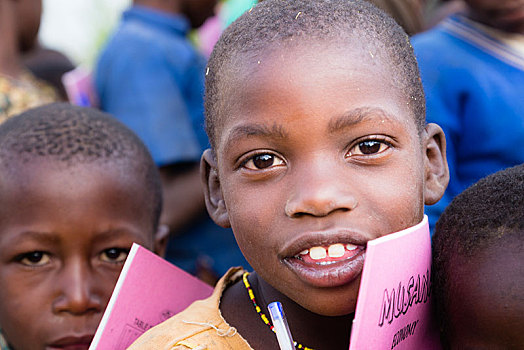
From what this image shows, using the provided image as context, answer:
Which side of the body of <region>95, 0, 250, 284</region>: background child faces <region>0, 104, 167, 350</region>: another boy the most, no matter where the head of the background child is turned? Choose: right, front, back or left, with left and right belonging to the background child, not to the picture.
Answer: right

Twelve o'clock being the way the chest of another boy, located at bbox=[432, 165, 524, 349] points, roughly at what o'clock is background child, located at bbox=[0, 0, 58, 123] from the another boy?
The background child is roughly at 4 o'clock from another boy.

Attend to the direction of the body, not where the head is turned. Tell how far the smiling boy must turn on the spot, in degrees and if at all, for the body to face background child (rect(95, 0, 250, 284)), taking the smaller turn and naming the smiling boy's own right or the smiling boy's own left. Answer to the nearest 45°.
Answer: approximately 180°

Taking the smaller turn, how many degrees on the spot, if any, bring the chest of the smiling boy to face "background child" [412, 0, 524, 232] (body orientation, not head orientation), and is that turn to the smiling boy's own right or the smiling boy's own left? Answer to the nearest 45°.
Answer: approximately 135° to the smiling boy's own left

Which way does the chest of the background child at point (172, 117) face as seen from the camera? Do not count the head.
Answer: to the viewer's right

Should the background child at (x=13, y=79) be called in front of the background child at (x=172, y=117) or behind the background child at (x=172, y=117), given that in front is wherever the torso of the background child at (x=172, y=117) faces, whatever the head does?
behind

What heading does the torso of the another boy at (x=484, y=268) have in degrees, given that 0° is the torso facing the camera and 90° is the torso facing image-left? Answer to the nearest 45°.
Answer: approximately 0°

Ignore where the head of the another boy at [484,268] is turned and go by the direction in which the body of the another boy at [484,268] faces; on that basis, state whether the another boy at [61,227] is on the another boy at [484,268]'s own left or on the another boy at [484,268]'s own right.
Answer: on the another boy at [484,268]'s own right

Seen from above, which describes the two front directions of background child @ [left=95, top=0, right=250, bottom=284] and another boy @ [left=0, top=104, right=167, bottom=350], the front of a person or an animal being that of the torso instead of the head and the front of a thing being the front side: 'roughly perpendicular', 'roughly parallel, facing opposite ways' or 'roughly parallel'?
roughly perpendicular

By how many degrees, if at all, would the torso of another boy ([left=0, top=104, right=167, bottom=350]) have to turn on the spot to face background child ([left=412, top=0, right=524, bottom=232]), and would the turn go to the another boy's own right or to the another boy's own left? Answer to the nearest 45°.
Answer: approximately 90° to the another boy's own left
